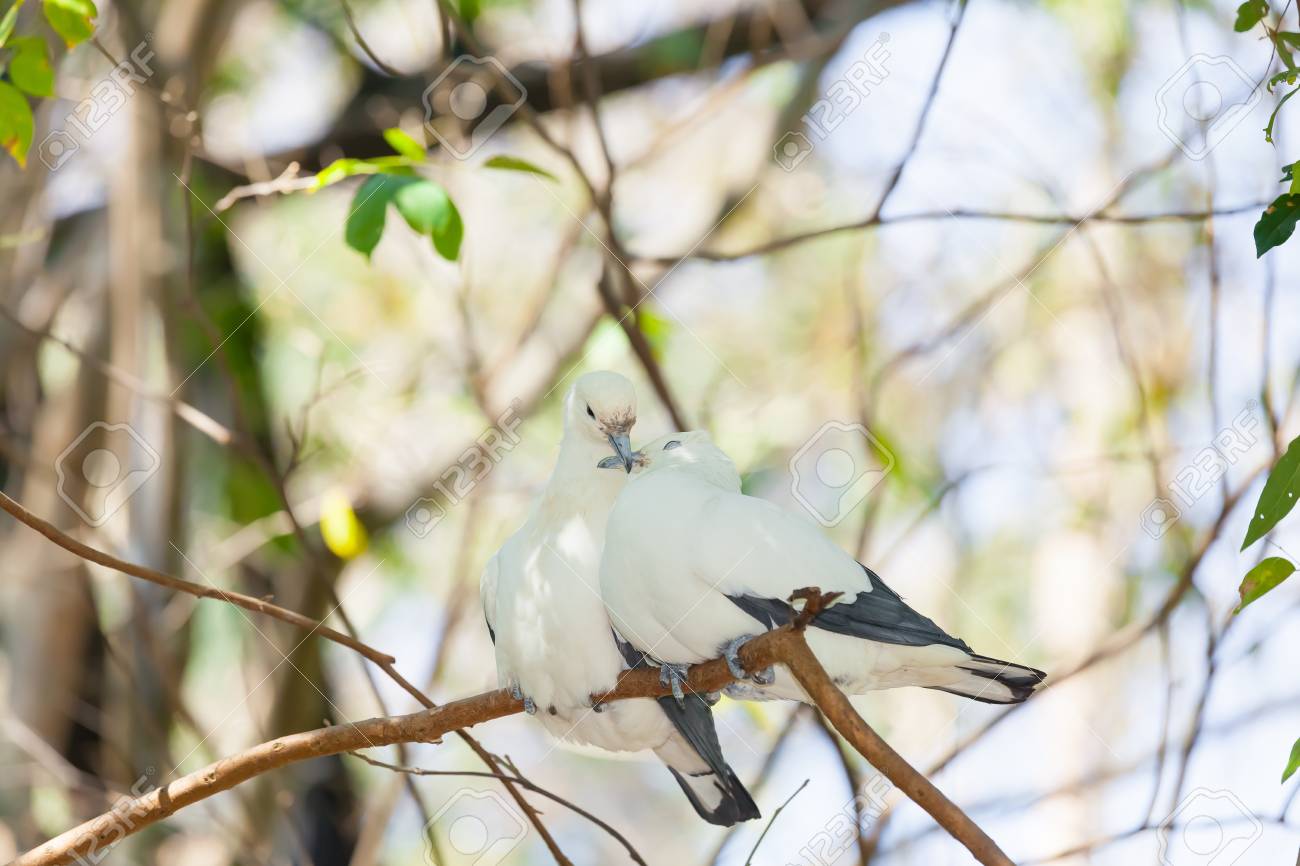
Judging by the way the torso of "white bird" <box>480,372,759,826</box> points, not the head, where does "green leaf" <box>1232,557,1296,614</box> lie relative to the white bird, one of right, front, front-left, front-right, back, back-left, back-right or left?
left

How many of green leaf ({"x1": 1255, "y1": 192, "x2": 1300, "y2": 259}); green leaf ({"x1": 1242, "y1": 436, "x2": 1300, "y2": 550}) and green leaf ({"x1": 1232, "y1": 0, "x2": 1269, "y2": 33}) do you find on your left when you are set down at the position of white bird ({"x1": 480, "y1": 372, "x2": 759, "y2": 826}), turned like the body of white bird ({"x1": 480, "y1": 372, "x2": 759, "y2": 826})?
3

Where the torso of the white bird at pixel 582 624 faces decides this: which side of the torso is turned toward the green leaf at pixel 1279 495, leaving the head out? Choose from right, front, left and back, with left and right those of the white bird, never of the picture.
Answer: left

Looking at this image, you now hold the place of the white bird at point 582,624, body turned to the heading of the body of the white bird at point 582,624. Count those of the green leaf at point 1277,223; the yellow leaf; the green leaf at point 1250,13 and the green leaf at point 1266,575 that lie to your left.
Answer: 3

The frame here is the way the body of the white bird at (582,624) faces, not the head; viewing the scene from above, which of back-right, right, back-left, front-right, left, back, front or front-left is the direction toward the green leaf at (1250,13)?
left

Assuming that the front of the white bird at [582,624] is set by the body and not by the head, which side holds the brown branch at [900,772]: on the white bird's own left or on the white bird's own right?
on the white bird's own left

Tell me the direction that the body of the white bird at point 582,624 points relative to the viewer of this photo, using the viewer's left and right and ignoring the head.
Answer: facing the viewer and to the left of the viewer

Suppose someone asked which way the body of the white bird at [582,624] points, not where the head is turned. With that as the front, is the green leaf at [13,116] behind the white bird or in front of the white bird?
in front
